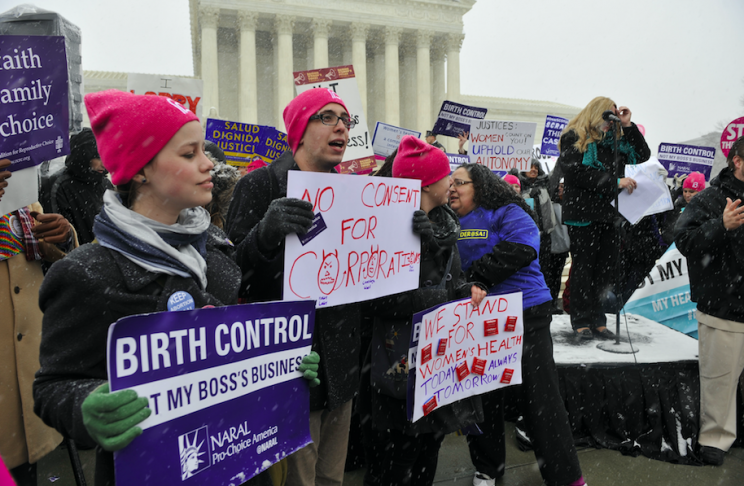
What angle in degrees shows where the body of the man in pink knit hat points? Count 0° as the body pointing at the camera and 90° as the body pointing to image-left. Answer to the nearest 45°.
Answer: approximately 315°

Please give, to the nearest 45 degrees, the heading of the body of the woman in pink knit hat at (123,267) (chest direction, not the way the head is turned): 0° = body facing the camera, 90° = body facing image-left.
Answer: approximately 315°

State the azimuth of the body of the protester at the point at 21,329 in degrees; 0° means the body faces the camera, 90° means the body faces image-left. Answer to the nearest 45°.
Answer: approximately 315°

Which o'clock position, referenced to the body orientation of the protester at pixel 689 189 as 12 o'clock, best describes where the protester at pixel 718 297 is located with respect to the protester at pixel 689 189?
the protester at pixel 718 297 is roughly at 12 o'clock from the protester at pixel 689 189.

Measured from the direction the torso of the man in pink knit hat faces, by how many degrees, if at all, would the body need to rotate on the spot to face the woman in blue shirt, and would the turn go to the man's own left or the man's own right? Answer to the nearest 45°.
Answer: approximately 90° to the man's own left

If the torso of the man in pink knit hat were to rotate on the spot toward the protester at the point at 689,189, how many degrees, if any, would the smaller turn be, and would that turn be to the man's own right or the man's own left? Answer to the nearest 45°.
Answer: approximately 90° to the man's own left

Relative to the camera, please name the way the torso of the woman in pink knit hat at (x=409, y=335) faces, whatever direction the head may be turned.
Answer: to the viewer's right

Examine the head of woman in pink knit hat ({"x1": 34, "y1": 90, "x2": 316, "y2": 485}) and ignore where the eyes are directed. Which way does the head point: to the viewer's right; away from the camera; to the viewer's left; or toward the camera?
to the viewer's right

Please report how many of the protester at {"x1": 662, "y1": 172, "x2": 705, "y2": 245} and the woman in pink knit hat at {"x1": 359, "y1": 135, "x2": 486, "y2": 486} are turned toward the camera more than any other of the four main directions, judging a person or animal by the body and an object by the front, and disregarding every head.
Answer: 1

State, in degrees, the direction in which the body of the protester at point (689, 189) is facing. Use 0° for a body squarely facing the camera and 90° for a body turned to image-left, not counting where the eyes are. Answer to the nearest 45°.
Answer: approximately 0°
